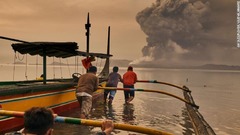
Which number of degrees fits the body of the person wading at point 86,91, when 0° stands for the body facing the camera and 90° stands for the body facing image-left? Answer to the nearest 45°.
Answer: approximately 225°

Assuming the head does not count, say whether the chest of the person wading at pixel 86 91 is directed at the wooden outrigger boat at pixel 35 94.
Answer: no
